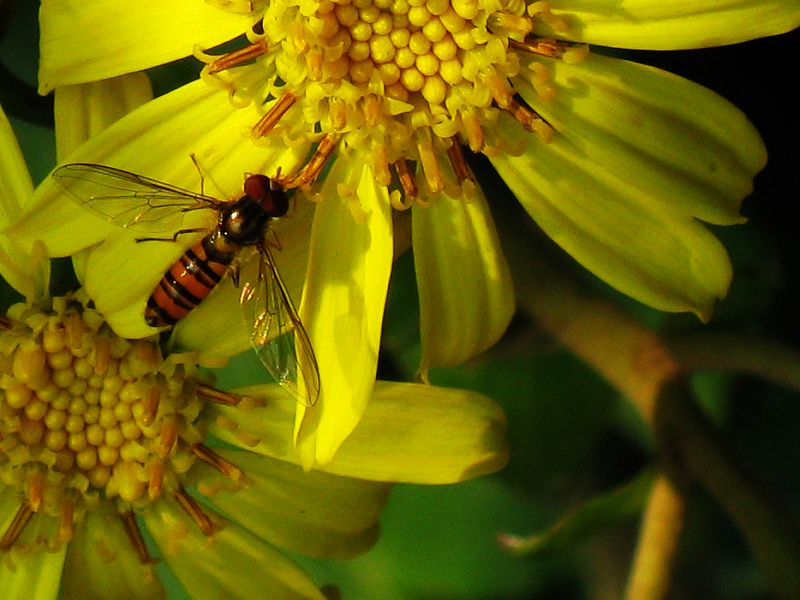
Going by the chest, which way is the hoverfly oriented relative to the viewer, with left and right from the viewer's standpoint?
facing away from the viewer and to the right of the viewer
